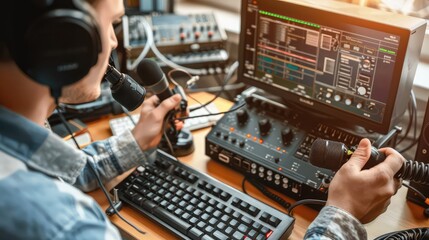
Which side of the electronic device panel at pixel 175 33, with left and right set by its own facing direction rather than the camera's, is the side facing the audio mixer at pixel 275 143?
front

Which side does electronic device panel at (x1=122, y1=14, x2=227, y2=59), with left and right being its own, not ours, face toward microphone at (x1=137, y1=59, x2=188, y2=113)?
front

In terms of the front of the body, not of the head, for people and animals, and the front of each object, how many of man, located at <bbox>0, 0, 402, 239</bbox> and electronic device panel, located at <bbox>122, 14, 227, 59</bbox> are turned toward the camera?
1

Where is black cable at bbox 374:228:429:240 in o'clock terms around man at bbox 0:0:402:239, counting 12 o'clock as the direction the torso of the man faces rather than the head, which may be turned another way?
The black cable is roughly at 1 o'clock from the man.

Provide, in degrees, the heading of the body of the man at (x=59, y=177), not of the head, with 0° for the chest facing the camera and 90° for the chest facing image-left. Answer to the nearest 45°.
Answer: approximately 225°

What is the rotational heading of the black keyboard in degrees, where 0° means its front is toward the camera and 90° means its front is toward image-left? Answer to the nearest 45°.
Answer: approximately 45°

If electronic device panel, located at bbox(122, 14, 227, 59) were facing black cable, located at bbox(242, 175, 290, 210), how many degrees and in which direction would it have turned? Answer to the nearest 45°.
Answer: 0° — it already faces it

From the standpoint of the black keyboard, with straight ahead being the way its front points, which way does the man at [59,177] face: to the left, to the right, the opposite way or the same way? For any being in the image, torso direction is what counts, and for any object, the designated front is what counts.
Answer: the opposite way

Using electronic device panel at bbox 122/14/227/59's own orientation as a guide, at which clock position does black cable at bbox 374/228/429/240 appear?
The black cable is roughly at 11 o'clock from the electronic device panel.

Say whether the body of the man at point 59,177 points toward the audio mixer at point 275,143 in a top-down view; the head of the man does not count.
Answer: yes

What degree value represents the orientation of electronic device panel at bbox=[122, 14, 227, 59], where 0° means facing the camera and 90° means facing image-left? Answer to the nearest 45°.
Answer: approximately 0°
